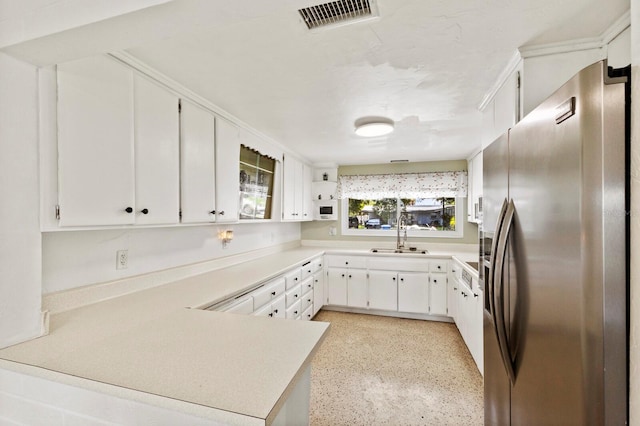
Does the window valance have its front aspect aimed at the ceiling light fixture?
yes

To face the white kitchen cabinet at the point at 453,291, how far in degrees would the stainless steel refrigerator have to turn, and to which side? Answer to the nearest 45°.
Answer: approximately 135° to its right

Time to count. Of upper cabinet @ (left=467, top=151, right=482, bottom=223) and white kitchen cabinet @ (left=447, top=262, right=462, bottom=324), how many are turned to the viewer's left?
2

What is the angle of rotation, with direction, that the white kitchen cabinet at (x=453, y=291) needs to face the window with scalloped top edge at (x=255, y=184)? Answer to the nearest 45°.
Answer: approximately 45° to its left

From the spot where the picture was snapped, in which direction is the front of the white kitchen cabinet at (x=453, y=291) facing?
facing to the left of the viewer

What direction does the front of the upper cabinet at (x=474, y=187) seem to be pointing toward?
to the viewer's left

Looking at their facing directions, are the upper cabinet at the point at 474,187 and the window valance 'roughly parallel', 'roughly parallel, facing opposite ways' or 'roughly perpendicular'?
roughly perpendicular

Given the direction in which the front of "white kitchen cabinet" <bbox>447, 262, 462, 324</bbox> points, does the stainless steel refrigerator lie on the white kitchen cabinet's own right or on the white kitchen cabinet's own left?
on the white kitchen cabinet's own left
